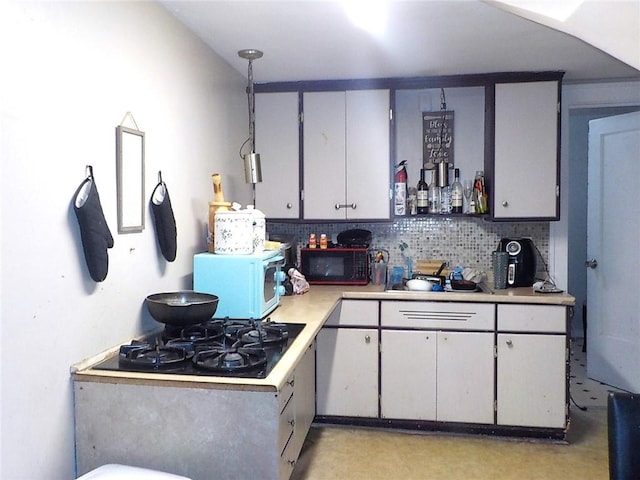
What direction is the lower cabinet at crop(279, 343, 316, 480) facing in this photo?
to the viewer's right

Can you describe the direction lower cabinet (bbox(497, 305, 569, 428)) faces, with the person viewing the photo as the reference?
facing the viewer

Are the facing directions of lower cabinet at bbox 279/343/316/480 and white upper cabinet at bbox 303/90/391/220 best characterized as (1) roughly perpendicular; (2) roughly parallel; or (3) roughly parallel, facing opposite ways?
roughly perpendicular

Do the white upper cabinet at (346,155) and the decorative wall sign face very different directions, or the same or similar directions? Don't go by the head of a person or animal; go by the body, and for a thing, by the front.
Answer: same or similar directions

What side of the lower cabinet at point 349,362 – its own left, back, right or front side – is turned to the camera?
front

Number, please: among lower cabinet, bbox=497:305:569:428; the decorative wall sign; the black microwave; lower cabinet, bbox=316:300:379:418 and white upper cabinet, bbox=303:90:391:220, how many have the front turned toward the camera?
5

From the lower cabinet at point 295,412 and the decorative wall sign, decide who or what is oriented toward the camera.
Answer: the decorative wall sign

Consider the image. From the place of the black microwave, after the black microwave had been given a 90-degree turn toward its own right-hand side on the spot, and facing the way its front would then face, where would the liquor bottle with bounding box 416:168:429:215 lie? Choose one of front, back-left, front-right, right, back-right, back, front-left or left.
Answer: back

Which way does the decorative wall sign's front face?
toward the camera

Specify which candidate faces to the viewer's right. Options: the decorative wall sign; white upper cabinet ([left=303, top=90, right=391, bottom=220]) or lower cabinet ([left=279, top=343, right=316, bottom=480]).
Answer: the lower cabinet

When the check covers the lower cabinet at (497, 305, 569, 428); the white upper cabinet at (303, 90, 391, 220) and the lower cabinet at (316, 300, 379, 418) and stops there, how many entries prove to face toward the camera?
3
